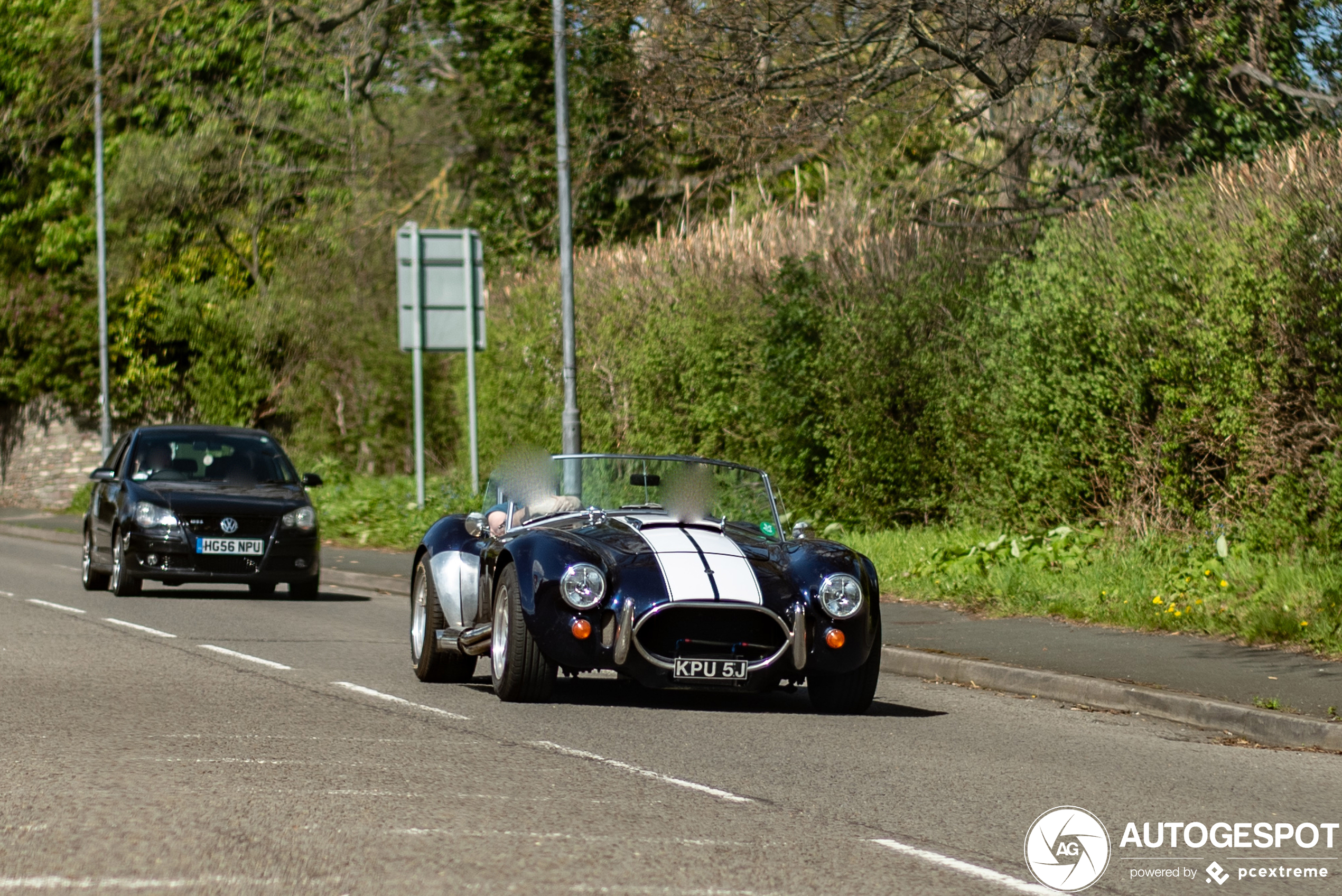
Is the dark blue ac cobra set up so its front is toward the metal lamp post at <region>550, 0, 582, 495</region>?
no

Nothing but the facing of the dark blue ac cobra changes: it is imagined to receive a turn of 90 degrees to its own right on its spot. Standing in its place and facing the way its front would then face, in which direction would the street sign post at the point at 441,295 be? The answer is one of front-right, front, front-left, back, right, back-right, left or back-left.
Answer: right

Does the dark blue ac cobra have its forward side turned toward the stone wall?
no

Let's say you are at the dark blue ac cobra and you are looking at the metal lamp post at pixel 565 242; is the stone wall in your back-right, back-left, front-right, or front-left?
front-left

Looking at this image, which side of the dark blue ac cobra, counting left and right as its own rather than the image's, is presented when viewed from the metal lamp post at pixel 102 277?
back

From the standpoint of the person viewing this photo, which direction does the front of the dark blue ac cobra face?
facing the viewer
